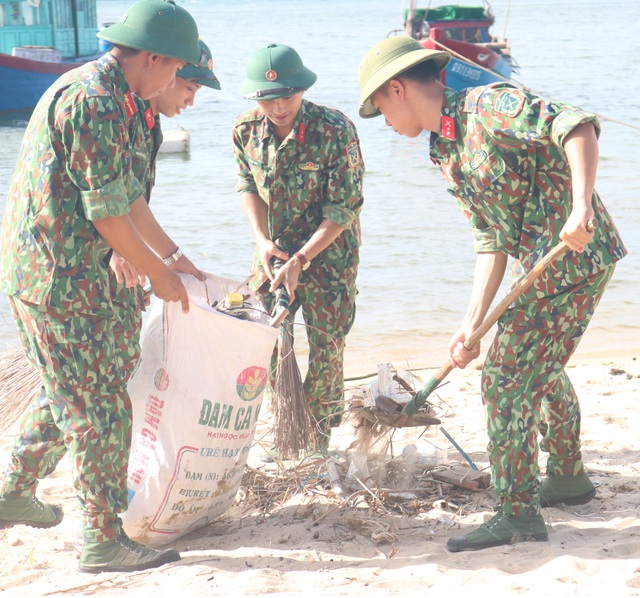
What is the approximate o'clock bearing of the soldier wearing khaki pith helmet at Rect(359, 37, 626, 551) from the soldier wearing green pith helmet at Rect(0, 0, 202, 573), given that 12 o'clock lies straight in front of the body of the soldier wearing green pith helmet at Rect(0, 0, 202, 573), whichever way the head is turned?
the soldier wearing khaki pith helmet at Rect(359, 37, 626, 551) is roughly at 12 o'clock from the soldier wearing green pith helmet at Rect(0, 0, 202, 573).

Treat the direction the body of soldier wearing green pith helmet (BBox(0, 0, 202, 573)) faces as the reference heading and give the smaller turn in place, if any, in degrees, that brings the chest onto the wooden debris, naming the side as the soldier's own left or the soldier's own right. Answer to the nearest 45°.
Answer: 0° — they already face it

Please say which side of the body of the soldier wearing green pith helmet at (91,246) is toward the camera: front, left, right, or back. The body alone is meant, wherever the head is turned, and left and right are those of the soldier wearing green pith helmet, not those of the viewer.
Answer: right

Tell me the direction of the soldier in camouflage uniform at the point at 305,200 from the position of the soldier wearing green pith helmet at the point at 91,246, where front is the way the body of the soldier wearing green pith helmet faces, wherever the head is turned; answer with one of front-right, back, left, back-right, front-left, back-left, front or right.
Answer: front-left

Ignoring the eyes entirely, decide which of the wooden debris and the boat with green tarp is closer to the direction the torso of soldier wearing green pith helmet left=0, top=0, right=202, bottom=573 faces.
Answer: the wooden debris

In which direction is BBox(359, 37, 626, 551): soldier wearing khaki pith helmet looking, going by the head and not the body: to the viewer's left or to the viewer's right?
to the viewer's left

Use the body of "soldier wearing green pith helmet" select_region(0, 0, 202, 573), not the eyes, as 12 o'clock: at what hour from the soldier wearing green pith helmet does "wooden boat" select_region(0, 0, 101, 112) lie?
The wooden boat is roughly at 9 o'clock from the soldier wearing green pith helmet.

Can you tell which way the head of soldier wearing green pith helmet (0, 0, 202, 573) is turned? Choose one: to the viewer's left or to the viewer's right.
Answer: to the viewer's right

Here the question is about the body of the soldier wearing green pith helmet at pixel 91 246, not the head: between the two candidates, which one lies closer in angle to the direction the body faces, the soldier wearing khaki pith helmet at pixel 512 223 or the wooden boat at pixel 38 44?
the soldier wearing khaki pith helmet
